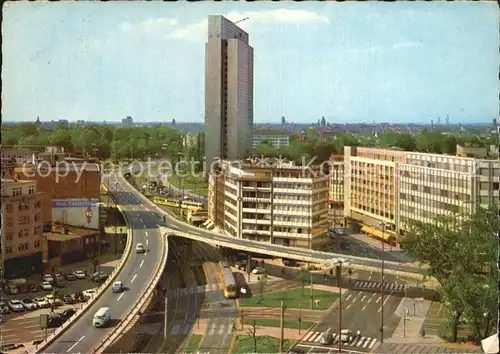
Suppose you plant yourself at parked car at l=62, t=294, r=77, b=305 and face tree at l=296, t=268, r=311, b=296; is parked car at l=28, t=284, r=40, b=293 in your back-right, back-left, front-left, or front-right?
back-left

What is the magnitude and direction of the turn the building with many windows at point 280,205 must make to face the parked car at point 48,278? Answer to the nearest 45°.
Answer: approximately 45° to its right

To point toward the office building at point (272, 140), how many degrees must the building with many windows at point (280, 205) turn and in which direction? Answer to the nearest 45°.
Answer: approximately 180°

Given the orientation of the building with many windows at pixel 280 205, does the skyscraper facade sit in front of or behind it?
behind

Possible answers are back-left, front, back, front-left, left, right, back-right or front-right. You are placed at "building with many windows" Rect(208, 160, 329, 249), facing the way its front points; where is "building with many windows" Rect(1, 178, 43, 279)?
front-right

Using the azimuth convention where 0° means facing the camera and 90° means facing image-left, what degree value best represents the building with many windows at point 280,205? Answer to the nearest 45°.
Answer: approximately 0°

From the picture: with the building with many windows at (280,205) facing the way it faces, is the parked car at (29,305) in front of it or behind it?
in front

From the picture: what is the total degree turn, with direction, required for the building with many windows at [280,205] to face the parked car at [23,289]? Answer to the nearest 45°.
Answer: approximately 45° to its right

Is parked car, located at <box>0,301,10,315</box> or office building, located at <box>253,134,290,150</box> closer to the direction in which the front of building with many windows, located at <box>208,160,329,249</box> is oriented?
the parked car

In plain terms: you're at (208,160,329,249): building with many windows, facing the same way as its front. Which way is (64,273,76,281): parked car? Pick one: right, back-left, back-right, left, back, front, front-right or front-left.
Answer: front-right

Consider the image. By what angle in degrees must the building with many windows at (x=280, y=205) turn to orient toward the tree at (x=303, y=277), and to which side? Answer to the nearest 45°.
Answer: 0° — it already faces it

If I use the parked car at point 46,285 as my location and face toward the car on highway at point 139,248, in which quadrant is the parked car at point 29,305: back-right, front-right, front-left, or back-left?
back-right

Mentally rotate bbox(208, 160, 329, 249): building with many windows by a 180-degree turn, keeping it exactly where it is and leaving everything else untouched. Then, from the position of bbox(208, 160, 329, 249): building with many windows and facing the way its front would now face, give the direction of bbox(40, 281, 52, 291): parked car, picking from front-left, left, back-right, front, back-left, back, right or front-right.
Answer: back-left
